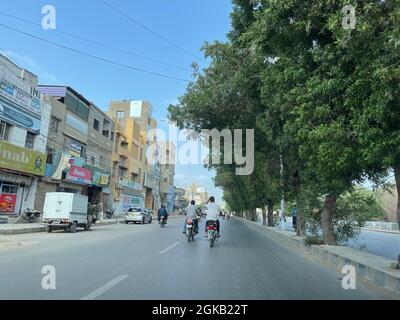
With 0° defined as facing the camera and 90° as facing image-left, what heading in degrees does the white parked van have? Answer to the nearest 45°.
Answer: approximately 225°

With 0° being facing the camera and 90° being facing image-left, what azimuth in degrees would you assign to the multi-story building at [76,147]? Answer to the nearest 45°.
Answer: approximately 315°

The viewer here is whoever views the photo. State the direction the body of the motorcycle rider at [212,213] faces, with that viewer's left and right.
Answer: facing away from the viewer

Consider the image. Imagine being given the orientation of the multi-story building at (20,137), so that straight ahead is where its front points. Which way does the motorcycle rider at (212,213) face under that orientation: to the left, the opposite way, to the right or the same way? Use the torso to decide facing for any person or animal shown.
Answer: to the left

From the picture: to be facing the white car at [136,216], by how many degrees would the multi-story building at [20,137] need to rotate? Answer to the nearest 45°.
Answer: approximately 90° to its left

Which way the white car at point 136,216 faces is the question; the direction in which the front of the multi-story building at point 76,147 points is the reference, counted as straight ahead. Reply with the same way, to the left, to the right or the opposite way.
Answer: to the left

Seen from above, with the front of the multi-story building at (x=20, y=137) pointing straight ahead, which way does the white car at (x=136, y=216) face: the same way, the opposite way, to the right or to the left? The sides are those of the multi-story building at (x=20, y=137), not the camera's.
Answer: to the left

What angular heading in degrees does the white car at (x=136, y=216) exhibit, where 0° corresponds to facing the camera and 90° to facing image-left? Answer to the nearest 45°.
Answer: approximately 225°

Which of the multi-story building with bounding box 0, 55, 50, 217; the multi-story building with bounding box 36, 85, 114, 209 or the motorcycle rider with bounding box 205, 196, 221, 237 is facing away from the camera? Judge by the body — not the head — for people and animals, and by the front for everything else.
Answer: the motorcycle rider

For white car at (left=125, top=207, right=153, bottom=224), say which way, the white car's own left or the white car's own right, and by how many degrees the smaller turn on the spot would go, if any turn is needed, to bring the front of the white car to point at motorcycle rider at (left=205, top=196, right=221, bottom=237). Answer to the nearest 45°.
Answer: approximately 135° to the white car's own right

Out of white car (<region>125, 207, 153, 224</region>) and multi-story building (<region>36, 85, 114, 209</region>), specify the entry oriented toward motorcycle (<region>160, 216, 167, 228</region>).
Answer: the multi-story building

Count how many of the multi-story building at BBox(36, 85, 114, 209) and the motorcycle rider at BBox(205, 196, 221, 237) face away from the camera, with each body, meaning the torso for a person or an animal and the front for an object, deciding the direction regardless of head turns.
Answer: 1

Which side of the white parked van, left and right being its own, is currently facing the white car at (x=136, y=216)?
front

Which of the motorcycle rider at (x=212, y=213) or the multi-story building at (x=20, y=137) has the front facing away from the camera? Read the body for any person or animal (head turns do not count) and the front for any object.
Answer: the motorcycle rider
